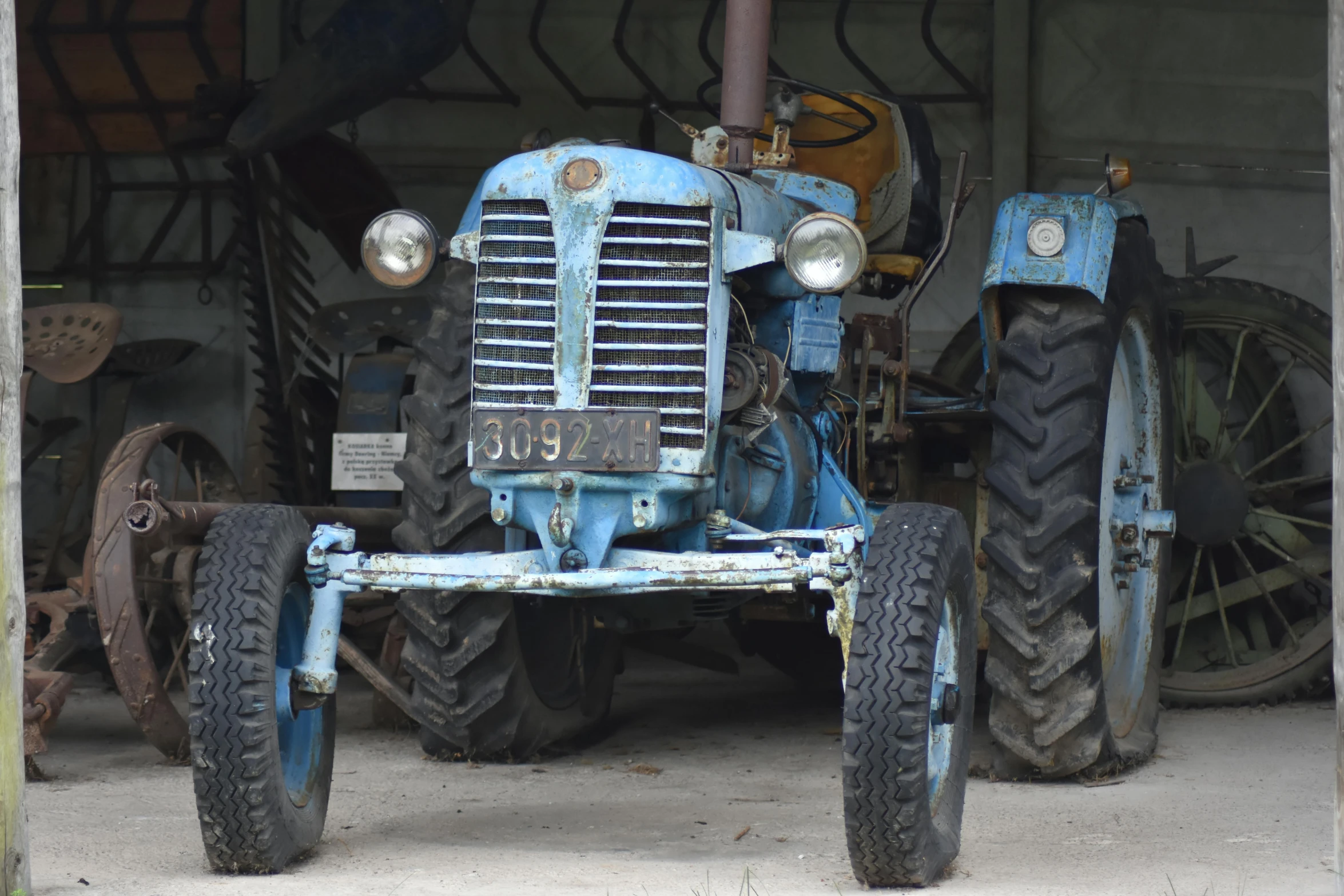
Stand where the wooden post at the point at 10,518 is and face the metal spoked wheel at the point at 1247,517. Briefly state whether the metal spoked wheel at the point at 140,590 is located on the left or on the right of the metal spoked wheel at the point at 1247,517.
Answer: left

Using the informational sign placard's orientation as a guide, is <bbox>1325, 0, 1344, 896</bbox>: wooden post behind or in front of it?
in front

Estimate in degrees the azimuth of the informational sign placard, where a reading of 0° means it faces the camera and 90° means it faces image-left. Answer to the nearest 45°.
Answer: approximately 0°

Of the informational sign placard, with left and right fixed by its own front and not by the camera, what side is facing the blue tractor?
front

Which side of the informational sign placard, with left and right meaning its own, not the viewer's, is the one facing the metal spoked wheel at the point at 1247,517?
left

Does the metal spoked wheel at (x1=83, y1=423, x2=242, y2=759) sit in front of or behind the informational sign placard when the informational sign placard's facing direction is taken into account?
in front

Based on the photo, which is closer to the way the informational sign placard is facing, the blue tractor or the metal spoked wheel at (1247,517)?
the blue tractor

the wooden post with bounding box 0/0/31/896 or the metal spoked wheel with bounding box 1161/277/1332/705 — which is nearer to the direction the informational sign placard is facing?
the wooden post

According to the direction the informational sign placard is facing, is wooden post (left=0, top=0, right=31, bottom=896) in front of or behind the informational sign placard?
in front
